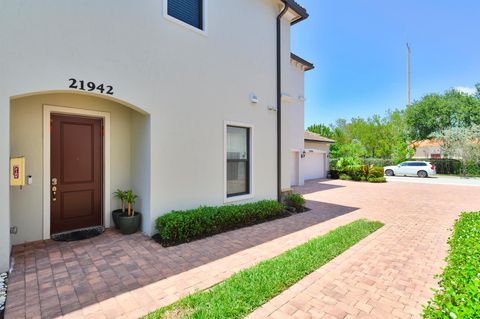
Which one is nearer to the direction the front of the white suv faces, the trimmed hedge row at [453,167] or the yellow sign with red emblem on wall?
the yellow sign with red emblem on wall

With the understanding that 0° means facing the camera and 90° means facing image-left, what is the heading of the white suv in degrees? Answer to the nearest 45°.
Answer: approximately 90°

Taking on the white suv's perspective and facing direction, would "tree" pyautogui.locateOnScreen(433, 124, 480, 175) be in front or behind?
behind

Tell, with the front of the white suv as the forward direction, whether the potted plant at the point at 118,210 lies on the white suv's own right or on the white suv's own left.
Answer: on the white suv's own left

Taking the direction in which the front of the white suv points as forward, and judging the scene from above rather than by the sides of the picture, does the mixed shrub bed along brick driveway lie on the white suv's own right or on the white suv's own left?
on the white suv's own left
